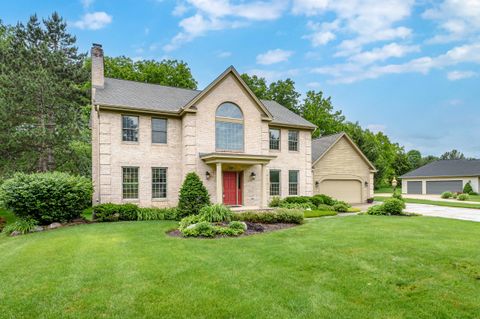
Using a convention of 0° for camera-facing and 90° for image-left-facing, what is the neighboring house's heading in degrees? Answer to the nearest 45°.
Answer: approximately 0°

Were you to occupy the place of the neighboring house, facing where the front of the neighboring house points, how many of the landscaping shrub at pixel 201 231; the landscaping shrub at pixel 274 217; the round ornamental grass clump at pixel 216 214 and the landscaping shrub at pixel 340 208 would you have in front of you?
4

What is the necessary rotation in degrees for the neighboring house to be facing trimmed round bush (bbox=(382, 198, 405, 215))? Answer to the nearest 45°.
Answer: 0° — it already faces it

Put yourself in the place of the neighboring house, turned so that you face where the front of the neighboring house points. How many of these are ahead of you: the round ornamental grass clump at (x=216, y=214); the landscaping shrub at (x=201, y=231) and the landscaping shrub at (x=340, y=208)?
3
